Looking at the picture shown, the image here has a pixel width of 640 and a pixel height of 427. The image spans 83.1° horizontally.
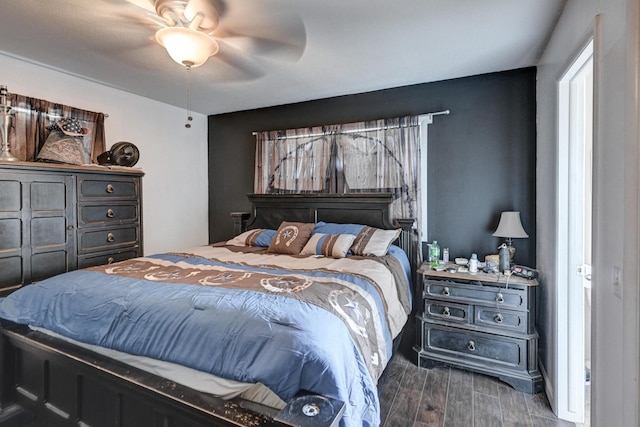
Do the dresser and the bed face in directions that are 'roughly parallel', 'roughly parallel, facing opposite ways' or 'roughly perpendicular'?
roughly perpendicular

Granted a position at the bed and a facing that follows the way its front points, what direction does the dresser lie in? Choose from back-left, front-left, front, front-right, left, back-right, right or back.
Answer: right

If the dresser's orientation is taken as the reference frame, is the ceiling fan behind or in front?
in front

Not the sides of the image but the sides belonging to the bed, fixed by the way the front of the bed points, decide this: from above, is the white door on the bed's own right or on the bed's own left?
on the bed's own left

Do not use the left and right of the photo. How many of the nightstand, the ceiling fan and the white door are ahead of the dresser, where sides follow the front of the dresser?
3

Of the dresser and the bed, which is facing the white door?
the dresser

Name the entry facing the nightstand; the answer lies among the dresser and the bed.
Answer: the dresser

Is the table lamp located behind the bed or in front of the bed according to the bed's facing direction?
behind

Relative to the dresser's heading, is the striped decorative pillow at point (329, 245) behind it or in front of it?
in front

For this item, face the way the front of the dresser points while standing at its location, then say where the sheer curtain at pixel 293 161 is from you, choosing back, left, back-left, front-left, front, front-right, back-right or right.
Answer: front-left

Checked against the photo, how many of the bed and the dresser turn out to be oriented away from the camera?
0
